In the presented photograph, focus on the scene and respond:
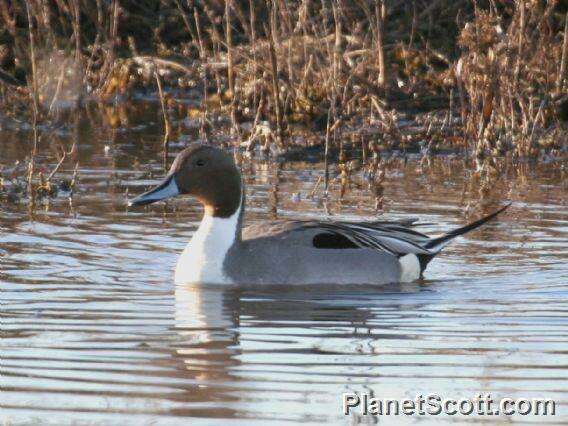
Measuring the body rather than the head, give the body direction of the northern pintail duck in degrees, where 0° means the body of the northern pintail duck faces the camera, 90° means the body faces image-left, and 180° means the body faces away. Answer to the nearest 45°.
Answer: approximately 90°
